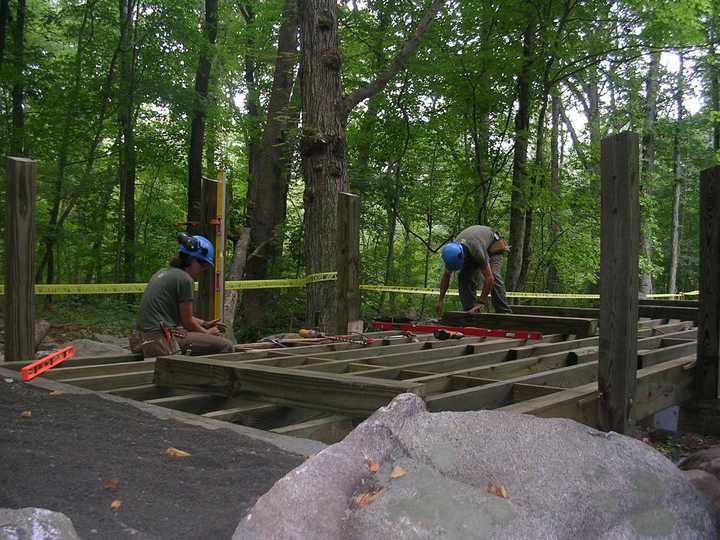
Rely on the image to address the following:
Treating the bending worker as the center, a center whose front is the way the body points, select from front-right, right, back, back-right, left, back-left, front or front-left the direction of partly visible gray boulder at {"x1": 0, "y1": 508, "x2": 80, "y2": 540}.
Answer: front-left

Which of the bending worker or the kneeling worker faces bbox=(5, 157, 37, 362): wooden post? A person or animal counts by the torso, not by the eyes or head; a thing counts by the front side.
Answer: the bending worker

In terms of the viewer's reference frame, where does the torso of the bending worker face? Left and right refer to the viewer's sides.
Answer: facing the viewer and to the left of the viewer

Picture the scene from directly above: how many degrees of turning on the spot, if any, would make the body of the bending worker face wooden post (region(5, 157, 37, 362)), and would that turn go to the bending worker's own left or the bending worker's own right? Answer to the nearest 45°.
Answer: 0° — they already face it

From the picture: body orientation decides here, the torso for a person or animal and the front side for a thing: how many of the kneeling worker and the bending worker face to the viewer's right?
1

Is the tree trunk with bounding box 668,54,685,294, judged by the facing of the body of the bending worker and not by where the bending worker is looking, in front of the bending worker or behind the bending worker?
behind

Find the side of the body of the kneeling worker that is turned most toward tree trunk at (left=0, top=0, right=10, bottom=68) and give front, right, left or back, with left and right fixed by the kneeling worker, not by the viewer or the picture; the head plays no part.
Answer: left

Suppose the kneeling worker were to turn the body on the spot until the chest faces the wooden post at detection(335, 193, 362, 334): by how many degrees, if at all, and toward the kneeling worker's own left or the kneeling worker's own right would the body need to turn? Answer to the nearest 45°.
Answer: approximately 45° to the kneeling worker's own left

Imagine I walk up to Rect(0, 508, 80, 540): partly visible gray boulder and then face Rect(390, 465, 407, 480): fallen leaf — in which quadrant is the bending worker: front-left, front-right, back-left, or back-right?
front-left

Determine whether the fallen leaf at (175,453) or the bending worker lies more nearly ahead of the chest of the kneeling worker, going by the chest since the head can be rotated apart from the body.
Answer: the bending worker

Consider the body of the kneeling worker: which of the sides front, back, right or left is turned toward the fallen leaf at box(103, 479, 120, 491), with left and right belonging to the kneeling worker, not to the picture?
right

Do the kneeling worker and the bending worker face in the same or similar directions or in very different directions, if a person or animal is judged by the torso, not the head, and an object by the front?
very different directions

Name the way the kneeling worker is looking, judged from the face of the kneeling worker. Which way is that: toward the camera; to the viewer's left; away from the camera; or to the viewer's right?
to the viewer's right

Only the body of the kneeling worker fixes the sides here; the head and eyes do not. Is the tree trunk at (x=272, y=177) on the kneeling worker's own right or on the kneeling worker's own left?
on the kneeling worker's own left

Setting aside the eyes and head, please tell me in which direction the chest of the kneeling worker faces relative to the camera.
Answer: to the viewer's right

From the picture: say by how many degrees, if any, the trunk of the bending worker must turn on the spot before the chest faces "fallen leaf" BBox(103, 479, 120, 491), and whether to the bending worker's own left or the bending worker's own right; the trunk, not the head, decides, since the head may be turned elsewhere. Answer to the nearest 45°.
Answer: approximately 45° to the bending worker's own left
